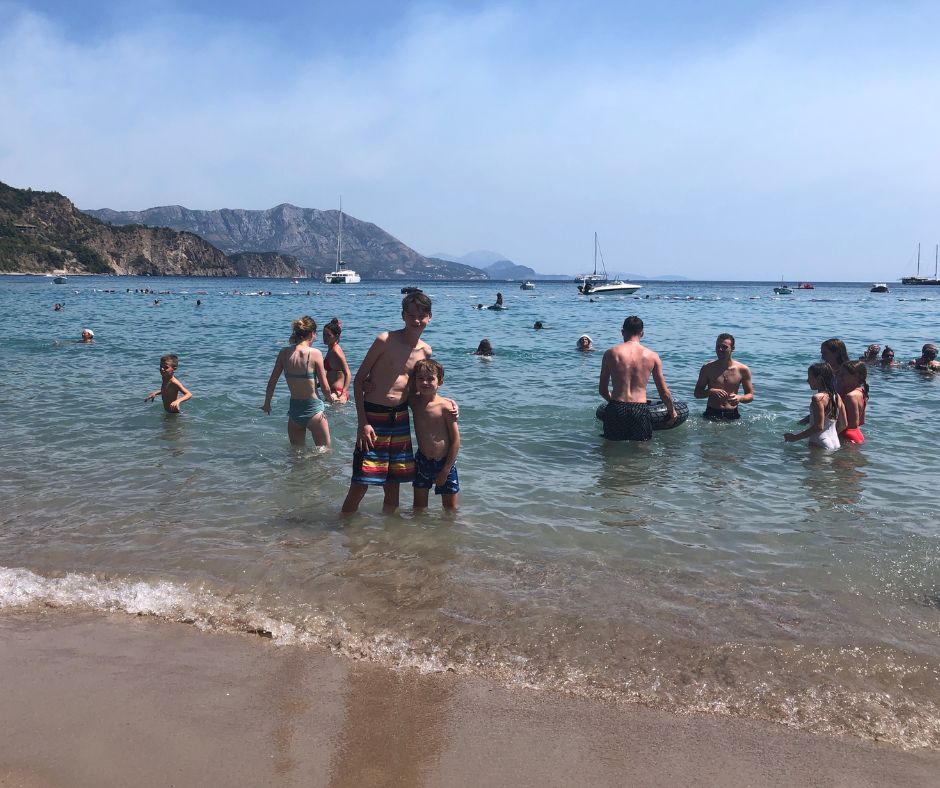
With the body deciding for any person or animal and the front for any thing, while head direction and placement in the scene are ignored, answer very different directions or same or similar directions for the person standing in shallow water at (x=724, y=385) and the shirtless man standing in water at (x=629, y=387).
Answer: very different directions

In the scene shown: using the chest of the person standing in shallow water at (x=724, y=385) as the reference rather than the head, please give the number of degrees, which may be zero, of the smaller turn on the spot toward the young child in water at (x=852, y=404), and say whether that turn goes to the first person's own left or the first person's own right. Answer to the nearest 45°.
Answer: approximately 45° to the first person's own left

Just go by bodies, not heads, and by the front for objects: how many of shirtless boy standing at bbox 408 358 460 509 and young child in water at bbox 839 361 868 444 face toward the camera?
1

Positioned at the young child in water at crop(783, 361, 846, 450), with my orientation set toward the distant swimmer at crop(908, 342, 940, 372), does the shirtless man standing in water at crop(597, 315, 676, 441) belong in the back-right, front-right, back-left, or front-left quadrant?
back-left

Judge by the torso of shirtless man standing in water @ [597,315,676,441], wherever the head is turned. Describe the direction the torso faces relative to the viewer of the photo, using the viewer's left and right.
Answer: facing away from the viewer

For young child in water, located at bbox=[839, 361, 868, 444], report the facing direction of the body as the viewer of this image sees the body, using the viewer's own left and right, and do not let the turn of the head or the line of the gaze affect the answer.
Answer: facing to the left of the viewer

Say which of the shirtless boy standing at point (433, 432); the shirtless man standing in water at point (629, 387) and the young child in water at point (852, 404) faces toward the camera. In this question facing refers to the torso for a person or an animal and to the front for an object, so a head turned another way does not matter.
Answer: the shirtless boy standing

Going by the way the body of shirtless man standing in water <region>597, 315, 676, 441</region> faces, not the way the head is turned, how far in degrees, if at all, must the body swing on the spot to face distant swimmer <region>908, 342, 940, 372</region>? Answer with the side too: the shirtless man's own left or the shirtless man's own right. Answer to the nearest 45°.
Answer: approximately 45° to the shirtless man's own right

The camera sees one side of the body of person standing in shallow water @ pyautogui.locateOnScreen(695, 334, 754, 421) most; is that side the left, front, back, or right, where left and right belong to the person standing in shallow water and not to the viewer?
front

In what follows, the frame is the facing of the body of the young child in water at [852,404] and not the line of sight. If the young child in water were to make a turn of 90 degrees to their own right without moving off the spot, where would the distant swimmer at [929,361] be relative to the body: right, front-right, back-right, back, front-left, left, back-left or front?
front

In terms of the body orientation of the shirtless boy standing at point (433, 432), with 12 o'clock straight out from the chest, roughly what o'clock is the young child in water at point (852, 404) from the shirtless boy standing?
The young child in water is roughly at 8 o'clock from the shirtless boy standing.

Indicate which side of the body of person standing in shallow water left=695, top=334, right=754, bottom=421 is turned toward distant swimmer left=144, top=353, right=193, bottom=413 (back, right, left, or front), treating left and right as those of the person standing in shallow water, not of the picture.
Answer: right

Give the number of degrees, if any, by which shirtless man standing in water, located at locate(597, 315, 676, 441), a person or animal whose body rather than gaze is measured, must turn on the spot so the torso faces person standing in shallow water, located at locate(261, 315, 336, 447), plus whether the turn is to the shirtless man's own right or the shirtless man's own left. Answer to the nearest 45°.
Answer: approximately 90° to the shirtless man's own left

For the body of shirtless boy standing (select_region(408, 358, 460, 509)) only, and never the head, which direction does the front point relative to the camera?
toward the camera

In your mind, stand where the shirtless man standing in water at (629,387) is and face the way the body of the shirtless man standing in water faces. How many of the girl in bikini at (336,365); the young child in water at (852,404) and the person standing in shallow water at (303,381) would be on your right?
1
